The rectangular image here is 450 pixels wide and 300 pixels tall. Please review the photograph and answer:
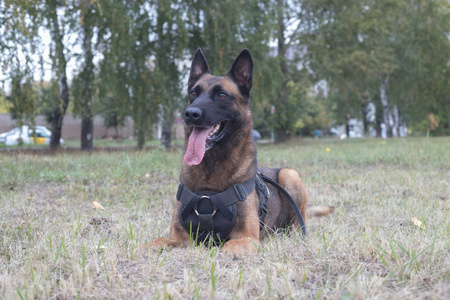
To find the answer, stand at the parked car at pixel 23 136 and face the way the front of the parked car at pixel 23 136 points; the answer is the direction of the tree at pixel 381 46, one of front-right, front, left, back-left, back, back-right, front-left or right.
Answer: back

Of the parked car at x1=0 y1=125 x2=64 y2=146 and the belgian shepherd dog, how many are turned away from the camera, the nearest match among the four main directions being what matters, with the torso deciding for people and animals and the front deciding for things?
0

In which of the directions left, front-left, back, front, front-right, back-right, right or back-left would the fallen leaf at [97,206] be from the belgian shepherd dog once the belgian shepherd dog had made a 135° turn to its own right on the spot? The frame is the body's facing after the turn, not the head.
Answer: front-left

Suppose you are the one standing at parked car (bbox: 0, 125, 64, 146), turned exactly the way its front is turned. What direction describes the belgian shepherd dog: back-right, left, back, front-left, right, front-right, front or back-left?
left

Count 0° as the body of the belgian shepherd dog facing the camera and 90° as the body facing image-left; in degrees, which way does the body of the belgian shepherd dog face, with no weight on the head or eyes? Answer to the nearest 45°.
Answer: approximately 45°

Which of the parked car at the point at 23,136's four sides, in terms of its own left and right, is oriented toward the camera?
left
